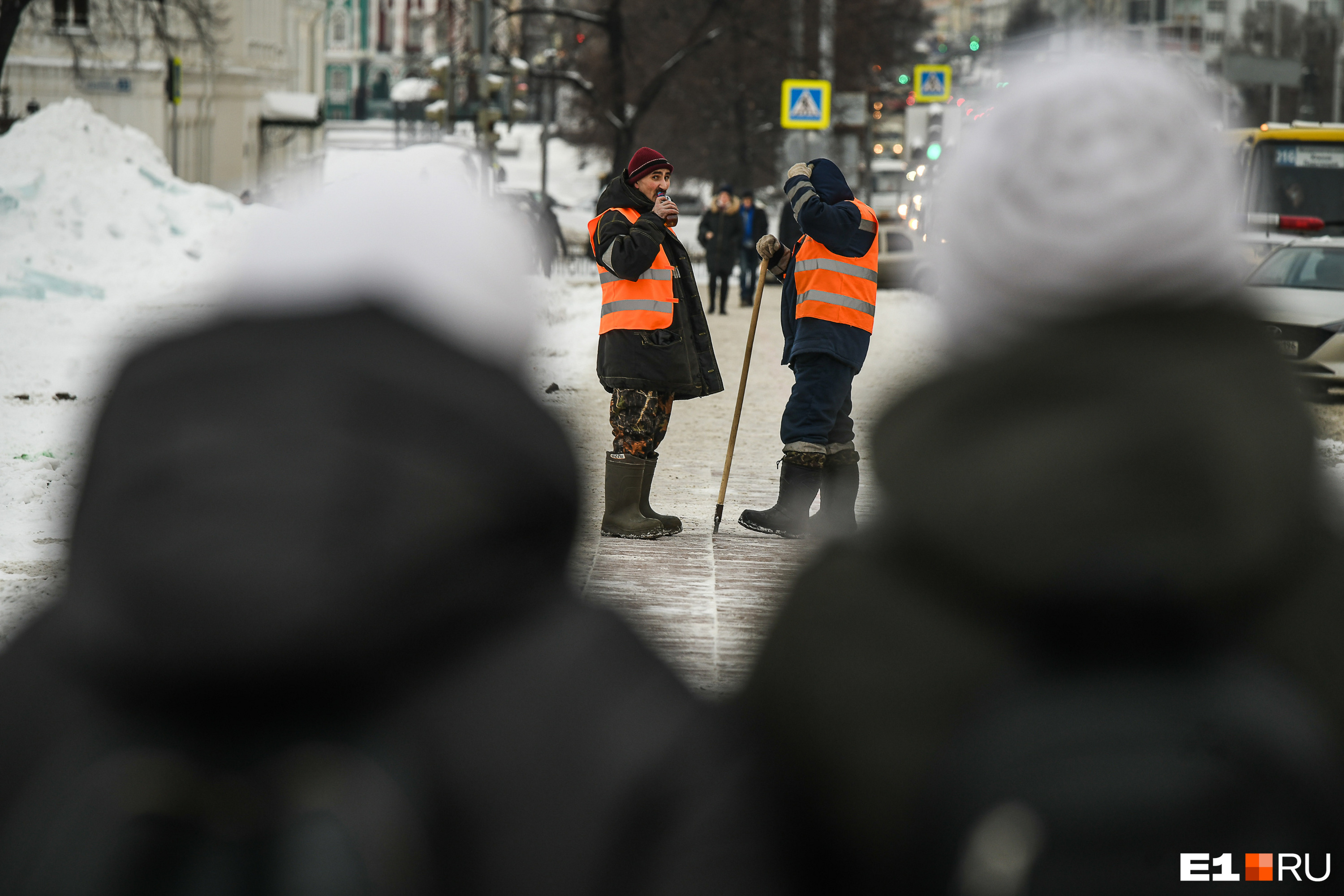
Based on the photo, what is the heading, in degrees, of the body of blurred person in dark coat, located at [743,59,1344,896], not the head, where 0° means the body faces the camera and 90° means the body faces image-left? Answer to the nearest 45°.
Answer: approximately 180°

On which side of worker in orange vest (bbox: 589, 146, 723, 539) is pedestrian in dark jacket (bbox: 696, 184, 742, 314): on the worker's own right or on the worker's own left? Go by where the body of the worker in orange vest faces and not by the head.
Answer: on the worker's own left

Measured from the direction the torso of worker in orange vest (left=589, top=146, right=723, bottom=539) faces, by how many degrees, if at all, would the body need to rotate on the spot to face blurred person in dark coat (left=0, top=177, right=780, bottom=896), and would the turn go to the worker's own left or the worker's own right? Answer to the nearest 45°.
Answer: approximately 90° to the worker's own right

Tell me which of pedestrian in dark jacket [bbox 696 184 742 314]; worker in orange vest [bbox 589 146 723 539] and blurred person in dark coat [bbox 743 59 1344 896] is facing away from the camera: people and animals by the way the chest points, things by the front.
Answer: the blurred person in dark coat

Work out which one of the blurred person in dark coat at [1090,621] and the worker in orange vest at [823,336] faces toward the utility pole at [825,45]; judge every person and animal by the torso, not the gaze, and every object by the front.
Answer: the blurred person in dark coat

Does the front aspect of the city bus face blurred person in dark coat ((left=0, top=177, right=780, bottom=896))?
yes

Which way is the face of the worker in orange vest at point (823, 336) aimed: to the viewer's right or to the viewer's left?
to the viewer's left

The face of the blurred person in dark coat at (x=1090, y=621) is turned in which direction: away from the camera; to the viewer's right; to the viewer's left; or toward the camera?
away from the camera

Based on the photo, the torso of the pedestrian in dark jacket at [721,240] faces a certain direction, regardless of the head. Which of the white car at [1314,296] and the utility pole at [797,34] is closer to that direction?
the white car

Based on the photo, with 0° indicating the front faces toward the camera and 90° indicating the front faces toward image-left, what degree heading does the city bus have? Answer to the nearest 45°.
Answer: approximately 0°
